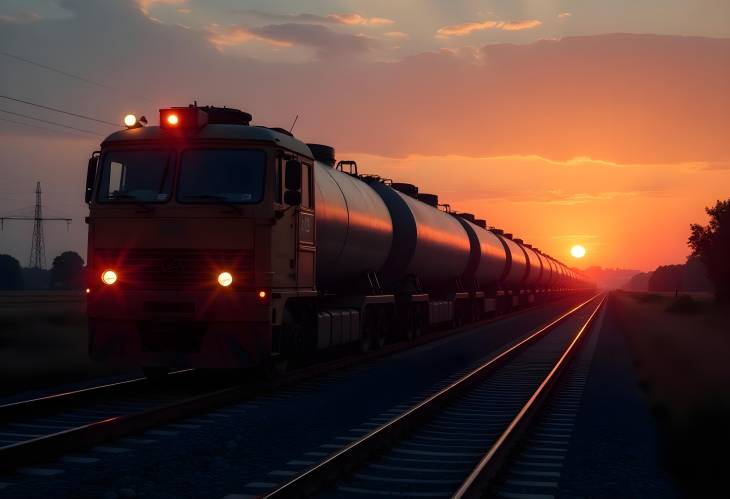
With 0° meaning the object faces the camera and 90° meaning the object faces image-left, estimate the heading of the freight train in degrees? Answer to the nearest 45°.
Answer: approximately 45°
